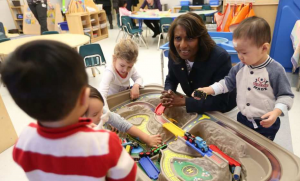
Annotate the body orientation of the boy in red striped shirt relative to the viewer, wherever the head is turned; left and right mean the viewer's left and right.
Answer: facing away from the viewer and to the right of the viewer

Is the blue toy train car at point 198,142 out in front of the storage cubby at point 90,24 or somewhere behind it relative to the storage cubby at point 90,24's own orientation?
in front

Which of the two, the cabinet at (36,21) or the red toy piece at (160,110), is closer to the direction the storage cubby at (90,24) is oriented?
the red toy piece

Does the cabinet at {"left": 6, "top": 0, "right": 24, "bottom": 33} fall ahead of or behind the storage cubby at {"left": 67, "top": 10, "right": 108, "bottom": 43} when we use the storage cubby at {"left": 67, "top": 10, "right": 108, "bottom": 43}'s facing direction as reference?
behind

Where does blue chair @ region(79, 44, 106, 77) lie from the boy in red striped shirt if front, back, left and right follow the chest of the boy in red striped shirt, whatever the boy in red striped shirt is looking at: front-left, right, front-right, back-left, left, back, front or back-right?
front-left

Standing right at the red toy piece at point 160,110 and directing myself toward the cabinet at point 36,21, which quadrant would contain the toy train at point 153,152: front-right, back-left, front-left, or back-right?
back-left

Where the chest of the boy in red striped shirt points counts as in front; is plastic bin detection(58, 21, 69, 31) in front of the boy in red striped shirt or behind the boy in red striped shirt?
in front

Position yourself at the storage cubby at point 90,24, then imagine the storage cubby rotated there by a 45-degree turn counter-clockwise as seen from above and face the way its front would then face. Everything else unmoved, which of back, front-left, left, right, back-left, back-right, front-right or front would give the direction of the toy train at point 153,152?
right

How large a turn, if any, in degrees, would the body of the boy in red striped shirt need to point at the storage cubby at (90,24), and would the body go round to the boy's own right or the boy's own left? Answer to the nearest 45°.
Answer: approximately 45° to the boy's own left

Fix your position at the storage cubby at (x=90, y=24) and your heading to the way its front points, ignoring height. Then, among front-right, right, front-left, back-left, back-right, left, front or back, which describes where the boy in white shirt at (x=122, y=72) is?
front-right

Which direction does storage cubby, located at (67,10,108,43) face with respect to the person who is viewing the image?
facing the viewer and to the right of the viewer

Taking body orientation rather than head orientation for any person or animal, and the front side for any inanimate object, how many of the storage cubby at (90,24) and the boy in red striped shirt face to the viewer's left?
0

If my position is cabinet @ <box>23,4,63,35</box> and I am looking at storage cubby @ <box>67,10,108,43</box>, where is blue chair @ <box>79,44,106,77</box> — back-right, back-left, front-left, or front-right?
front-right

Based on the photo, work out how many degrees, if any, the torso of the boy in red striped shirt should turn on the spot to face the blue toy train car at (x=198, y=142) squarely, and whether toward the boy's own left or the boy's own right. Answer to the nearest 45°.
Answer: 0° — they already face it
